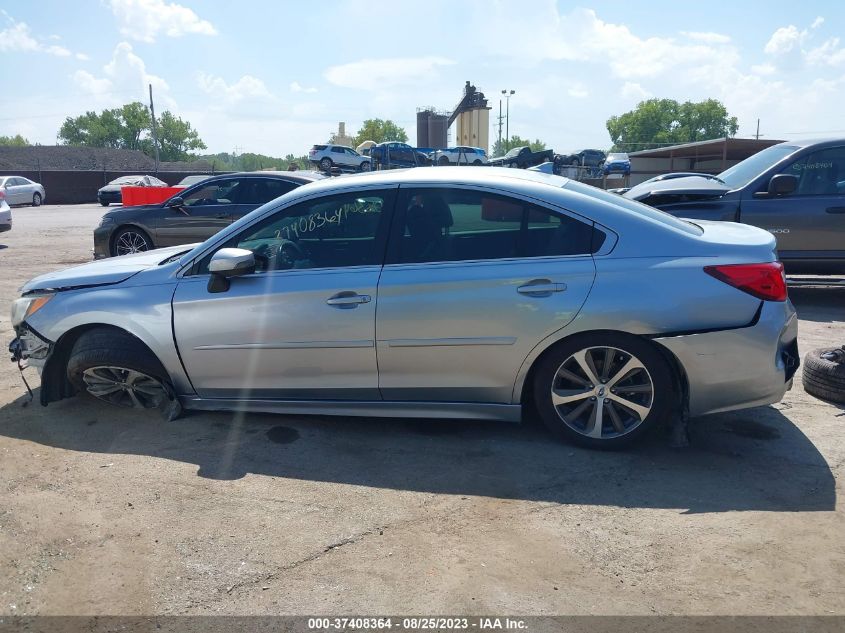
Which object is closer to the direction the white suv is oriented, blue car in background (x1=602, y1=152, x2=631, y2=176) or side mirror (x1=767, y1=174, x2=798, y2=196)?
the blue car in background

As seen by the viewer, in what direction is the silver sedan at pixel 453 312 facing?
to the viewer's left

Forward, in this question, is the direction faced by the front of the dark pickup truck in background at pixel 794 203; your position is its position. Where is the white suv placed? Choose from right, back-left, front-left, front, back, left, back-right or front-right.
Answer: front-right

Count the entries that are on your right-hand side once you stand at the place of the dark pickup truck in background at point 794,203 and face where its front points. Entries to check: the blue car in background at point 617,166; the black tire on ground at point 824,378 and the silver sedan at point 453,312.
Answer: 1

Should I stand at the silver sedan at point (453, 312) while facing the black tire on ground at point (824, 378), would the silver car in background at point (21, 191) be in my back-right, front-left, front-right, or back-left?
back-left

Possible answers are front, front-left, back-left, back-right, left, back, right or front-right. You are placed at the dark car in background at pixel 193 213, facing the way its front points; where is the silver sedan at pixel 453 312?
left

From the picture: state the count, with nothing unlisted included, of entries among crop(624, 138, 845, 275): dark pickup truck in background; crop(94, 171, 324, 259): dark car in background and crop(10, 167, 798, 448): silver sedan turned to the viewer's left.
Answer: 3

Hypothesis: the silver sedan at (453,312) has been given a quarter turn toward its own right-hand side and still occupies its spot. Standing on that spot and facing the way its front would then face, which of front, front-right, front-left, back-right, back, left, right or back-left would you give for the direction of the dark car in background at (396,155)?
front

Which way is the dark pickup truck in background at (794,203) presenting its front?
to the viewer's left

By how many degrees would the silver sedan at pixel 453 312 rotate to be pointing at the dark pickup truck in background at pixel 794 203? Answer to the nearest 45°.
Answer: approximately 135° to its right

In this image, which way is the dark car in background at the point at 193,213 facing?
to the viewer's left

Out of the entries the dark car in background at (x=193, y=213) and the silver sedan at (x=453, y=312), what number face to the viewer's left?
2
